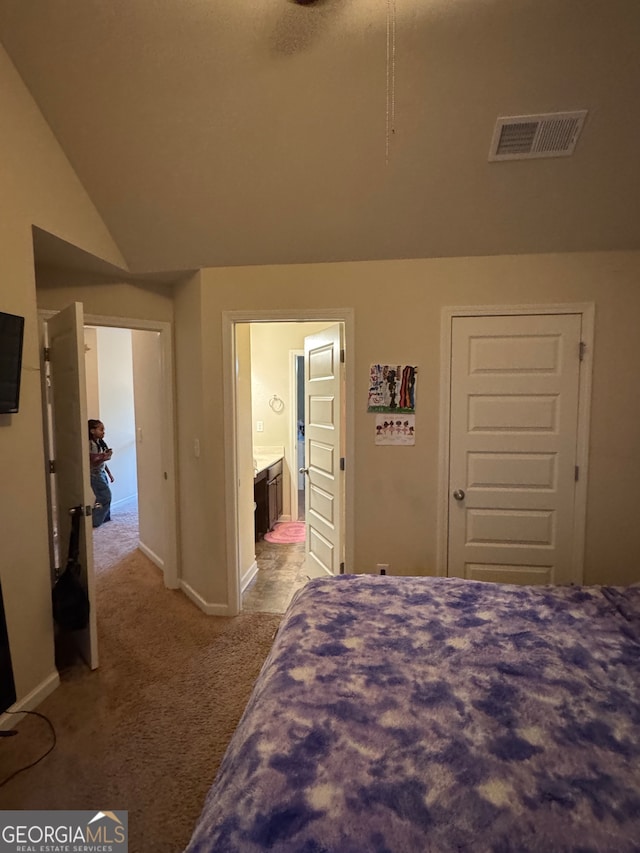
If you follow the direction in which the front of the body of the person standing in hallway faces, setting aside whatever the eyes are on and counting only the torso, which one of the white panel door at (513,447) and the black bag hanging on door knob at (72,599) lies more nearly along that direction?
the white panel door

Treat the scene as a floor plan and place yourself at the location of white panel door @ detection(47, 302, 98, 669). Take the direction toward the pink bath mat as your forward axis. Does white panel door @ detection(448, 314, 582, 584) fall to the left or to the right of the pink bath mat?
right

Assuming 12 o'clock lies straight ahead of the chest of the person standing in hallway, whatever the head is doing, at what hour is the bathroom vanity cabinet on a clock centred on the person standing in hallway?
The bathroom vanity cabinet is roughly at 12 o'clock from the person standing in hallway.

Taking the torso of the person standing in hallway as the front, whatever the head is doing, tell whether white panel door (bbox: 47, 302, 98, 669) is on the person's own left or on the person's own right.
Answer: on the person's own right

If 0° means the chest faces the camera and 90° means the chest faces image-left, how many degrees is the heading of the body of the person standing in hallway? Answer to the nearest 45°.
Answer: approximately 315°

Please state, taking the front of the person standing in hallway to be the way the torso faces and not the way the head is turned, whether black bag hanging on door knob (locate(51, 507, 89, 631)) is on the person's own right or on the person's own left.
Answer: on the person's own right

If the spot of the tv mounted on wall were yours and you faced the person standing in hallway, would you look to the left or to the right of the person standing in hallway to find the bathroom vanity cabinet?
right
